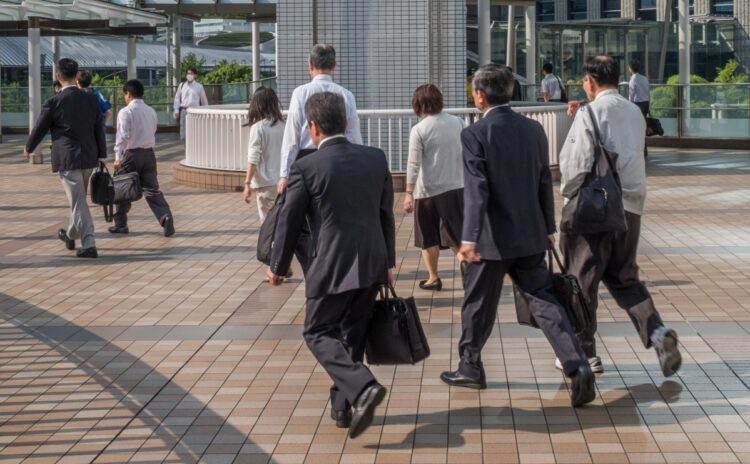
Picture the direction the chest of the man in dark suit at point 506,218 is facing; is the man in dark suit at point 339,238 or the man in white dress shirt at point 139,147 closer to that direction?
the man in white dress shirt

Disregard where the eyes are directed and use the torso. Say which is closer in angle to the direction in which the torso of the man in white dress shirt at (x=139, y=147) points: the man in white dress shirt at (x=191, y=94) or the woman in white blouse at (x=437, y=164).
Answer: the man in white dress shirt

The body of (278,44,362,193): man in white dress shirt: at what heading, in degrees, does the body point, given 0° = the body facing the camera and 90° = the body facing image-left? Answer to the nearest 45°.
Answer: approximately 180°

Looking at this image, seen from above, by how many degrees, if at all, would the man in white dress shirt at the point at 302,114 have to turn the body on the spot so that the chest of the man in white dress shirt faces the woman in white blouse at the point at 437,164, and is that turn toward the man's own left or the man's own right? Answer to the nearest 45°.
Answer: approximately 45° to the man's own right

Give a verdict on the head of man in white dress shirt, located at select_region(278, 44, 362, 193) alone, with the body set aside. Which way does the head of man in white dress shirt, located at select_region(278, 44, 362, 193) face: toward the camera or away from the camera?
away from the camera

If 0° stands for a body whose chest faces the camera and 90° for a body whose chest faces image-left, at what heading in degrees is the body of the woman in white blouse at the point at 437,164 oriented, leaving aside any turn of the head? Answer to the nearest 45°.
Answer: approximately 135°

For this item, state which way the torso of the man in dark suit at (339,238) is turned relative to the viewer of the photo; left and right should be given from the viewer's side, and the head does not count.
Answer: facing away from the viewer and to the left of the viewer
